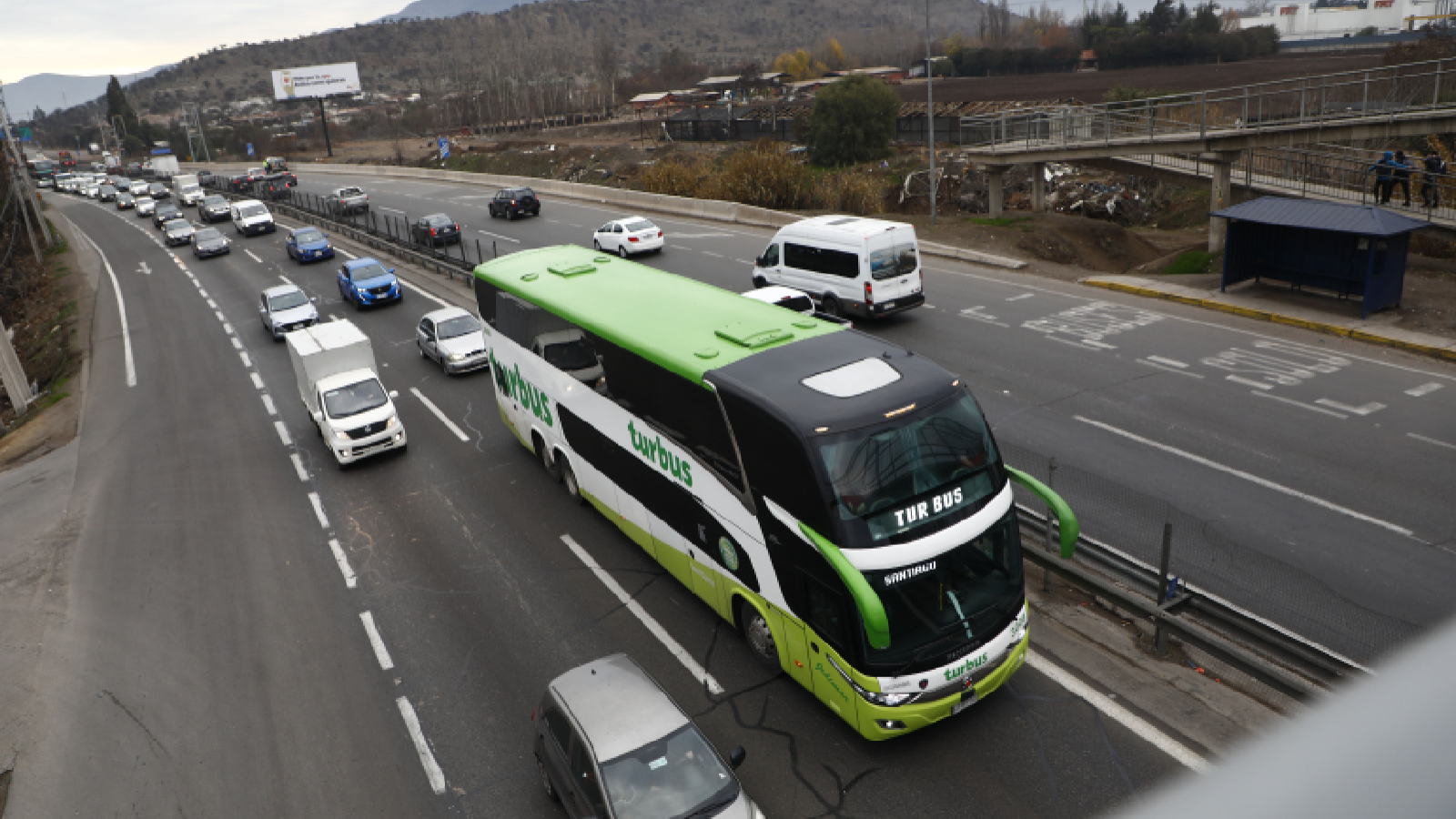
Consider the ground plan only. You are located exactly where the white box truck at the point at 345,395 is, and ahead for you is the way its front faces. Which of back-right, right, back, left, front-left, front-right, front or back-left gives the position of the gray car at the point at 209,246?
back-left

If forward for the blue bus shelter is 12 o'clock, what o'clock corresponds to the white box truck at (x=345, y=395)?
The white box truck is roughly at 12 o'clock from the blue bus shelter.

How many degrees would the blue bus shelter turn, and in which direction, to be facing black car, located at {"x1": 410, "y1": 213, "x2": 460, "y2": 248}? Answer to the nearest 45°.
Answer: approximately 45° to its right

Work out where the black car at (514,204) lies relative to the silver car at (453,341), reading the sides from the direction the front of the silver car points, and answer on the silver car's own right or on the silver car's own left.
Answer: on the silver car's own left

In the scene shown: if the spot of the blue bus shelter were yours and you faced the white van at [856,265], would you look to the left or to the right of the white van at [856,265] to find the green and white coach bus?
left

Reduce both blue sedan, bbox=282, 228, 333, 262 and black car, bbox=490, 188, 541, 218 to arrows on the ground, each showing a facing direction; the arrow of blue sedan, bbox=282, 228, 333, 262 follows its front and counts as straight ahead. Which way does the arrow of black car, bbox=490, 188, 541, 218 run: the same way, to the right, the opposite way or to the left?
the opposite way

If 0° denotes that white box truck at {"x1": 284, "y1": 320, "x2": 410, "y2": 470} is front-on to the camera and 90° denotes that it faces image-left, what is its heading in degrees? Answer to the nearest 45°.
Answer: approximately 315°

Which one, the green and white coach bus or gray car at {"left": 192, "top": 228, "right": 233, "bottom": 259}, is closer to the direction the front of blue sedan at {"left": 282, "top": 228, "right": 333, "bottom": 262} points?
the green and white coach bus

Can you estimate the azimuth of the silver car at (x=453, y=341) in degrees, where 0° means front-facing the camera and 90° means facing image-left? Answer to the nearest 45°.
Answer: approximately 315°
